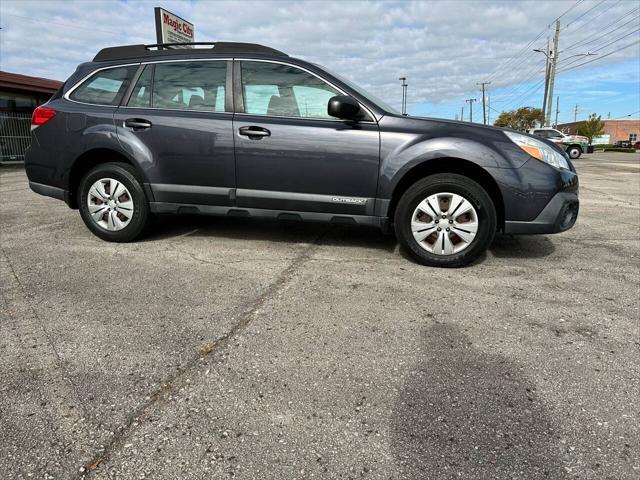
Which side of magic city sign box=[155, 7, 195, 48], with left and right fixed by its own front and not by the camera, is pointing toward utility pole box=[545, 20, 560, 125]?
left

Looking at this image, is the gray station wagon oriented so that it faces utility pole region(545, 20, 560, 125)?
no

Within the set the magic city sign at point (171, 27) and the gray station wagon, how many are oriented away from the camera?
0

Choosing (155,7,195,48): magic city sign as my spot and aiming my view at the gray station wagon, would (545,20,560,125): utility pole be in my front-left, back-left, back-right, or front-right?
back-left

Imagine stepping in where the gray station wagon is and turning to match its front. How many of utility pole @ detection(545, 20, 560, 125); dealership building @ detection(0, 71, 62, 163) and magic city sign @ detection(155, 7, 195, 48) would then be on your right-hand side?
0

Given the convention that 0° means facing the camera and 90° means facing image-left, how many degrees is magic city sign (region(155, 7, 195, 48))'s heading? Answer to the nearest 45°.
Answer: approximately 315°

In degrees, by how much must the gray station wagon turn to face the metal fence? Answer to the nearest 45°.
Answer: approximately 135° to its left

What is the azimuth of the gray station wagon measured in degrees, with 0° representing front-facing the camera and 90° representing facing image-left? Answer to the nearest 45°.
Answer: approximately 270°

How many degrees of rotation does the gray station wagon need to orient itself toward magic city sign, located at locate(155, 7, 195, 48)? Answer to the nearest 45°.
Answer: approximately 90° to its left
